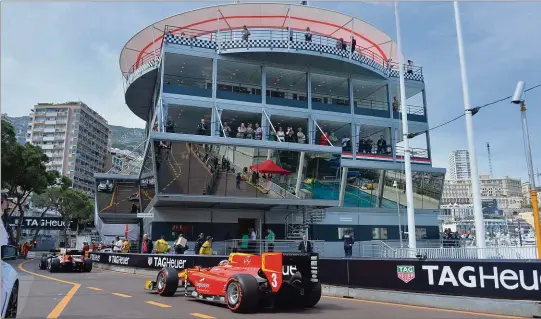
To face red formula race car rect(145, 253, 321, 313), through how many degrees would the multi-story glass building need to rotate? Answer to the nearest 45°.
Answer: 0° — it already faces it

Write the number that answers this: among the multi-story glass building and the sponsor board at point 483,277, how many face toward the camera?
2

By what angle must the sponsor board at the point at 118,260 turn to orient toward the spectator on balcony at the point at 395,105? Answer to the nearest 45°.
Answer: approximately 135° to its left

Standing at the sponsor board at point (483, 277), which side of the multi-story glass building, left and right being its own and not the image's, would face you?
front

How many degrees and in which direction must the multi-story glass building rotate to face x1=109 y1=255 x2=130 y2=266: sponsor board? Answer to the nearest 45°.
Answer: approximately 45° to its right

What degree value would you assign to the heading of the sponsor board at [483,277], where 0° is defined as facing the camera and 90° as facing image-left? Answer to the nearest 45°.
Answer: approximately 0°

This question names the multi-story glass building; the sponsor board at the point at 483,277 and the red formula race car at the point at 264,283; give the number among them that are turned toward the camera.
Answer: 2

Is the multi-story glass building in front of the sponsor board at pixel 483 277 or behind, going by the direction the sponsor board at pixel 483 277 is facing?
behind

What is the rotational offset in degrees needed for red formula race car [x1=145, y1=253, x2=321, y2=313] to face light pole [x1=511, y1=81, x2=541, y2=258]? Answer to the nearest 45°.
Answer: approximately 135° to its right

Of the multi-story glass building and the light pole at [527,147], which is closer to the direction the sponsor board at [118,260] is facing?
the light pole

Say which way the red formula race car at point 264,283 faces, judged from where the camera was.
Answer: facing away from the viewer and to the left of the viewer

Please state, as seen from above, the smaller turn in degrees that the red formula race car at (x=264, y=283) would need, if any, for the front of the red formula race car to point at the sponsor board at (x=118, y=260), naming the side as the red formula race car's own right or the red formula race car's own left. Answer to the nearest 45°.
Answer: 0° — it already faces it
